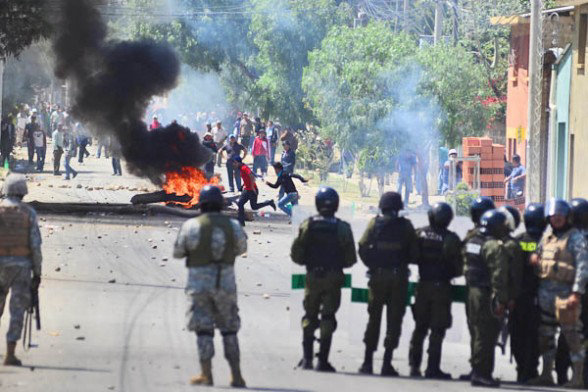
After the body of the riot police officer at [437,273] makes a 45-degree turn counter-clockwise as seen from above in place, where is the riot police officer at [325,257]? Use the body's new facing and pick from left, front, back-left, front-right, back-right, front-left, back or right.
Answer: left

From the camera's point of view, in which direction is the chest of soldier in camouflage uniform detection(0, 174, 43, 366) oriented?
away from the camera

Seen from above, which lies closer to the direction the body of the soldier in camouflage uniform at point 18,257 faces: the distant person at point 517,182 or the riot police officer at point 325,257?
the distant person

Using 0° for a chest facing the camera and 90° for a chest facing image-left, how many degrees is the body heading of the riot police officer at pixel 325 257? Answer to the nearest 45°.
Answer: approximately 180°

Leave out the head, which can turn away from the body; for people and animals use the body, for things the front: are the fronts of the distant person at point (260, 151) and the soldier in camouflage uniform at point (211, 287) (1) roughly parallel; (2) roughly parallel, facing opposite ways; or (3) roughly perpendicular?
roughly parallel, facing opposite ways

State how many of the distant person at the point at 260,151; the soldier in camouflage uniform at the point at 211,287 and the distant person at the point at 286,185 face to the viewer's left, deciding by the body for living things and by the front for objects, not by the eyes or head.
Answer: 1

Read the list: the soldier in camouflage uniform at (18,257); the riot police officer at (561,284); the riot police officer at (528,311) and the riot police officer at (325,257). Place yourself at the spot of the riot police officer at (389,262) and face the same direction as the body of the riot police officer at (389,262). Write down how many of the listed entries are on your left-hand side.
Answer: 2

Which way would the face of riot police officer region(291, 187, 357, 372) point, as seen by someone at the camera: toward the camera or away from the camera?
away from the camera

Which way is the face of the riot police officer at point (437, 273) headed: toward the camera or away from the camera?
away from the camera

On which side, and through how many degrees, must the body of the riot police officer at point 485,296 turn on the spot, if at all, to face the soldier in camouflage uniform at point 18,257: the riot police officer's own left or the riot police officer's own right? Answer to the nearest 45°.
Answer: approximately 135° to the riot police officer's own left

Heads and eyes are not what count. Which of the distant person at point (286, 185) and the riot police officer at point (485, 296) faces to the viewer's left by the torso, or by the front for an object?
the distant person

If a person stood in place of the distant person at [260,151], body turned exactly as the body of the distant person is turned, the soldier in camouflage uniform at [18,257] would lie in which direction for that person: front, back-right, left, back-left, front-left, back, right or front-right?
front

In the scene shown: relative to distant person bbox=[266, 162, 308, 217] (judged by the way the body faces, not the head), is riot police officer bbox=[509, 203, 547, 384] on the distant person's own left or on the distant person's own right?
on the distant person's own left

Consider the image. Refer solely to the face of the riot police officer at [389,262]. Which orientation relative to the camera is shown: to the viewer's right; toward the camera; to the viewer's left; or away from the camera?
away from the camera

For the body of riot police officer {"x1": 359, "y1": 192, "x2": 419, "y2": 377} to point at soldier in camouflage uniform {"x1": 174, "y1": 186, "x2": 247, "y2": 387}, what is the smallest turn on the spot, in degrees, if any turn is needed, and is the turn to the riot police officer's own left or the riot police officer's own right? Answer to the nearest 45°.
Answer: approximately 135° to the riot police officer's own left

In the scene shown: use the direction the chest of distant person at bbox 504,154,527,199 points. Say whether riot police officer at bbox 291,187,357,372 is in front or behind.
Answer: in front

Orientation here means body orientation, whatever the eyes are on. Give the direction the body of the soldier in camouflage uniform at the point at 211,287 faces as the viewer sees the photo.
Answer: away from the camera

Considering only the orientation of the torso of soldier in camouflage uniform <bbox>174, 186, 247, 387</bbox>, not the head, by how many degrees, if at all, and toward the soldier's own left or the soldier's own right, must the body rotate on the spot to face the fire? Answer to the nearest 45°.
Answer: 0° — they already face it
